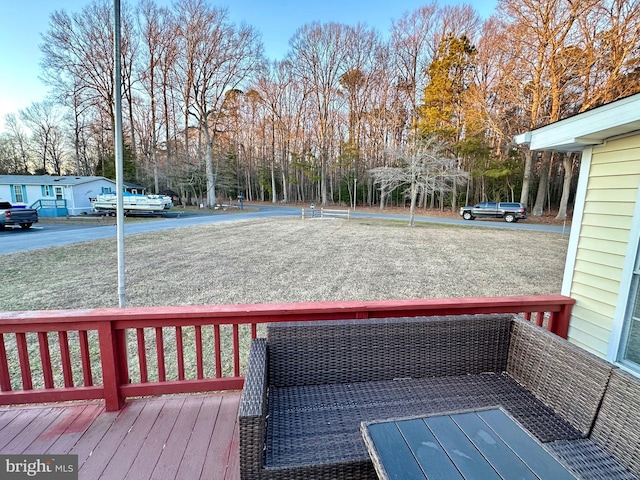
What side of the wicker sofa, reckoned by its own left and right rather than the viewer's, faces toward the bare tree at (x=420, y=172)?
back

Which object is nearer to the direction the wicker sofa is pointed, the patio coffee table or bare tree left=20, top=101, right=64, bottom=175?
the patio coffee table

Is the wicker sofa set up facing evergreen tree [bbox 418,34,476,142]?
no

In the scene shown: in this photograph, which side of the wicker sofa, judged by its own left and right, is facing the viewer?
front

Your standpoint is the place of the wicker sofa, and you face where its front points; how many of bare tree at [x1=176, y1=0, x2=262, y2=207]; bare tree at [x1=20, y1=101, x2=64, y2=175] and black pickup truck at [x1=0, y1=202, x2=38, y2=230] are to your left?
0

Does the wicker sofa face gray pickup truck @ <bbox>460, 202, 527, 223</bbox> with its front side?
no

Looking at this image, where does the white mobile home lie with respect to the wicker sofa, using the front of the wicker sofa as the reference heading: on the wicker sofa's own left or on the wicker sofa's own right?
on the wicker sofa's own right

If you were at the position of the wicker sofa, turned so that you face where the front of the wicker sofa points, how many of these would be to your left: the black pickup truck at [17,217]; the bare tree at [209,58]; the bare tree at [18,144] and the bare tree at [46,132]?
0

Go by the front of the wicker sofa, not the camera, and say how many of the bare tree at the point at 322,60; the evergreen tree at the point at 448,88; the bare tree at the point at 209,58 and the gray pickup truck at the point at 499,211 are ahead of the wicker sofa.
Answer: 0

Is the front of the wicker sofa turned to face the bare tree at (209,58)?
no

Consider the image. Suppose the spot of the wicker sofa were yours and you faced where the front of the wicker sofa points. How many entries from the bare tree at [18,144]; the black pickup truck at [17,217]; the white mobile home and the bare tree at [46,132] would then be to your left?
0

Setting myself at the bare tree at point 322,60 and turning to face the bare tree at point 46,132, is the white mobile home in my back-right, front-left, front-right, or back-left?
front-left

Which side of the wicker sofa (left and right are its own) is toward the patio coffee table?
front

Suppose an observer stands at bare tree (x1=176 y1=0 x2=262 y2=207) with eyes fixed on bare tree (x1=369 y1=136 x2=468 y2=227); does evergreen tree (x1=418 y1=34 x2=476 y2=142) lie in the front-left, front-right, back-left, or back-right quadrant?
front-left

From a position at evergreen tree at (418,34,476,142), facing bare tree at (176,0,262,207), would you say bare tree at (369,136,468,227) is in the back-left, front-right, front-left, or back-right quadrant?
front-left

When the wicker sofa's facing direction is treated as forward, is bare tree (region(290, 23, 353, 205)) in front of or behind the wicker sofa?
behind

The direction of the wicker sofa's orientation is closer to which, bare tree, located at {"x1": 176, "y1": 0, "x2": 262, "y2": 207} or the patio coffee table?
the patio coffee table

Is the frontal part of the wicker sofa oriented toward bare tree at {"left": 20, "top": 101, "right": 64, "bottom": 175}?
no

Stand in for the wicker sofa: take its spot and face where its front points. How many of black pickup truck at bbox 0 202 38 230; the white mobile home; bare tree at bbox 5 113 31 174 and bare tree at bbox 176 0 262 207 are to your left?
0
